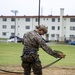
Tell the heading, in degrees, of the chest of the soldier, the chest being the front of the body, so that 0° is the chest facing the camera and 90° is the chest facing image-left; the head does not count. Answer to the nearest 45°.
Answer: approximately 225°
